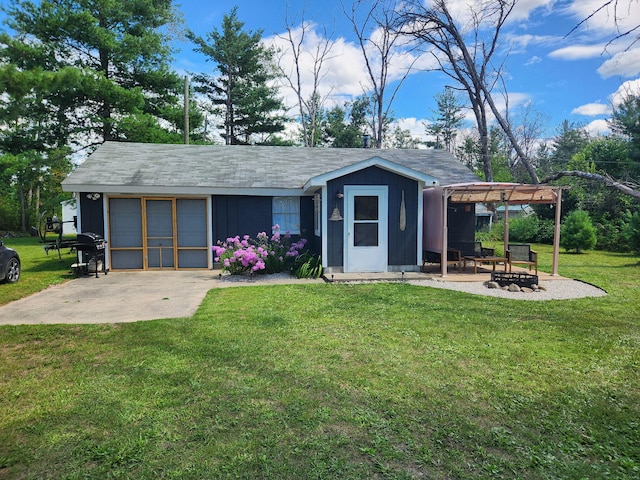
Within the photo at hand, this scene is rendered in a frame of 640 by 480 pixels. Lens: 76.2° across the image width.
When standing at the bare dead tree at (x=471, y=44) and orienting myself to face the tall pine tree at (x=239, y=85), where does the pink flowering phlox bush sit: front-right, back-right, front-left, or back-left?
front-left

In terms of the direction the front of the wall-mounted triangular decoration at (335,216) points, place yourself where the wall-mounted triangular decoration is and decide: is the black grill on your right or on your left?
on your right

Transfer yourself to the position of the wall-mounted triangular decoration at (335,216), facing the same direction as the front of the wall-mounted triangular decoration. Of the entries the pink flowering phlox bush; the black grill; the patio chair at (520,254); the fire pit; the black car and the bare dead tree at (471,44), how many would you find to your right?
3

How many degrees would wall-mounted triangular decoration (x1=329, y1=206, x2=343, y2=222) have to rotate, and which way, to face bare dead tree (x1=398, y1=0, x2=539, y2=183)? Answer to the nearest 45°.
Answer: approximately 135° to its left

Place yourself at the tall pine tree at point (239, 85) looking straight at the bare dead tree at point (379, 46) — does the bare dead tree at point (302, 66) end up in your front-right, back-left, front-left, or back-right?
front-left

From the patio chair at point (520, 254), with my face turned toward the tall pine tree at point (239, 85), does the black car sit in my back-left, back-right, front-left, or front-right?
front-left

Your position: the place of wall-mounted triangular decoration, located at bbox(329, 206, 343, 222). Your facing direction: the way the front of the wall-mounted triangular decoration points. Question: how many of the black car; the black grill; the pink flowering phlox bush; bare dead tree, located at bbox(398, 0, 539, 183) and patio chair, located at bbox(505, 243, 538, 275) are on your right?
3

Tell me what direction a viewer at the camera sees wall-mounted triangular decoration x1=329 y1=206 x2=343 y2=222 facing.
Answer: facing the viewer

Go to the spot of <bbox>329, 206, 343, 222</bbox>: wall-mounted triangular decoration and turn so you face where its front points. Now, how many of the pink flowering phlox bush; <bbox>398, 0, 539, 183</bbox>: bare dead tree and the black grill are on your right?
2

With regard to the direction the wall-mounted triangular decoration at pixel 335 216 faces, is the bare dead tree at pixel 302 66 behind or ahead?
behind

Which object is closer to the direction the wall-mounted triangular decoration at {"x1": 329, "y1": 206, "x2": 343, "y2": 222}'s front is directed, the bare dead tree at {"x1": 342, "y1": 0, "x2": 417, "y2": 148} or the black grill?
the black grill

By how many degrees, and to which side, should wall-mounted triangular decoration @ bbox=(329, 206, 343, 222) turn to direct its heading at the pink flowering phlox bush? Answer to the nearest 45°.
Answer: approximately 90° to its right

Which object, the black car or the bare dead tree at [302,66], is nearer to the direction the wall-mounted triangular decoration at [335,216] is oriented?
the black car

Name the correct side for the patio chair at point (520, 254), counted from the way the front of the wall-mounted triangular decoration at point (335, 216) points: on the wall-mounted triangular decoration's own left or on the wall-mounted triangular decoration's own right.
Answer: on the wall-mounted triangular decoration's own left

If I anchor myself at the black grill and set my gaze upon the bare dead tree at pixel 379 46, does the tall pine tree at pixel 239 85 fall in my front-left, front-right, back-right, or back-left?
front-left
